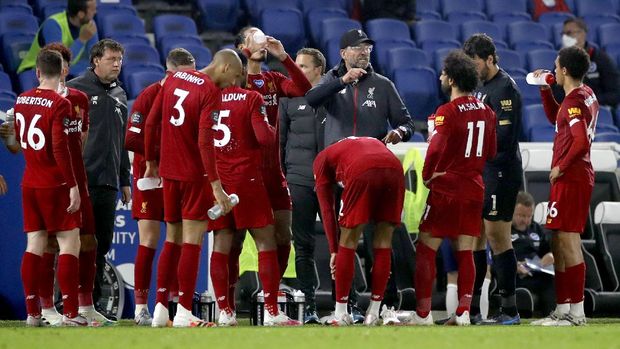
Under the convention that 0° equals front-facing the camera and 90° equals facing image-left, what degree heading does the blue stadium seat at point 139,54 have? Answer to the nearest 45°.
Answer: approximately 0°

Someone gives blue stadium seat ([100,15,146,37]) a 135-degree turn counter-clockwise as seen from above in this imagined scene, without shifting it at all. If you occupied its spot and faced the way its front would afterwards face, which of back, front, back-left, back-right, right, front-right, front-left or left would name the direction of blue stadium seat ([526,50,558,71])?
front-right

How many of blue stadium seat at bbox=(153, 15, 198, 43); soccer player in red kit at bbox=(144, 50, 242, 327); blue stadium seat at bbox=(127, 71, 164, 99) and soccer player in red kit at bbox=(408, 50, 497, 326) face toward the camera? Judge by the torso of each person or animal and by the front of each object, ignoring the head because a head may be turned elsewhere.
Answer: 2

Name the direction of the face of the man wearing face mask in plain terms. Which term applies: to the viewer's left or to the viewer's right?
to the viewer's left

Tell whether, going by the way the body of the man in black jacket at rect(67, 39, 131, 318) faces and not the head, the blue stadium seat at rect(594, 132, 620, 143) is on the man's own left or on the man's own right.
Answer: on the man's own left

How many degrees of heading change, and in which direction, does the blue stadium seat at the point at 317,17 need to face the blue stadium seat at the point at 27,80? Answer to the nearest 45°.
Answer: approximately 45° to its right

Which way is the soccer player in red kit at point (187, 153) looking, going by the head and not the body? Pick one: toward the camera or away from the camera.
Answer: away from the camera

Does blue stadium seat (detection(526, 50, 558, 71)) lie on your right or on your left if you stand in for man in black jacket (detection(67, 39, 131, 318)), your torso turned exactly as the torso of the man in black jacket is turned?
on your left

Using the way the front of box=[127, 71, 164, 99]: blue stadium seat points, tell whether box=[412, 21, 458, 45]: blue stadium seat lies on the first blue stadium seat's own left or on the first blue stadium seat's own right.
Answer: on the first blue stadium seat's own left

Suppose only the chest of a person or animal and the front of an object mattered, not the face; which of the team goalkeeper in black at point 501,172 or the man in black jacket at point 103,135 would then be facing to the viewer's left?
the team goalkeeper in black
